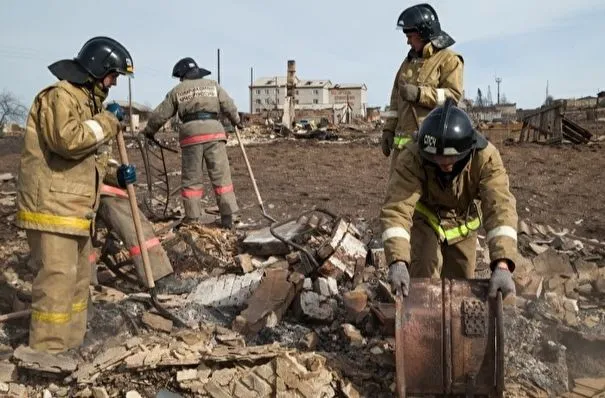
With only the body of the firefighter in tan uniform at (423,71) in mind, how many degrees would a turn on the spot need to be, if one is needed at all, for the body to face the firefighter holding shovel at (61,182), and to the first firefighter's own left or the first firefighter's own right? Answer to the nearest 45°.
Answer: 0° — they already face them

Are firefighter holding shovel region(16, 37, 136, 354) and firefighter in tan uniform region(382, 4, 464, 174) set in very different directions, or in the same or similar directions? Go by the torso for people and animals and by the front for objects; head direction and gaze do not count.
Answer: very different directions

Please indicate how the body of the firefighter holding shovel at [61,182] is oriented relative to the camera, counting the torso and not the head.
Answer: to the viewer's right

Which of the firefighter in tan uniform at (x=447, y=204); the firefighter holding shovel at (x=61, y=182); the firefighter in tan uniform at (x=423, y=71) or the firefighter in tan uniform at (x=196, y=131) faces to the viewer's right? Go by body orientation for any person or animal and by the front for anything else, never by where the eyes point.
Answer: the firefighter holding shovel

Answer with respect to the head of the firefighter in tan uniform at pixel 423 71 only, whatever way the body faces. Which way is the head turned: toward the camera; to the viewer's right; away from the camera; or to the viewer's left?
to the viewer's left

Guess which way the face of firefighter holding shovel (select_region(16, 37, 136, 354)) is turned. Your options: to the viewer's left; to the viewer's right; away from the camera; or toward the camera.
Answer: to the viewer's right
